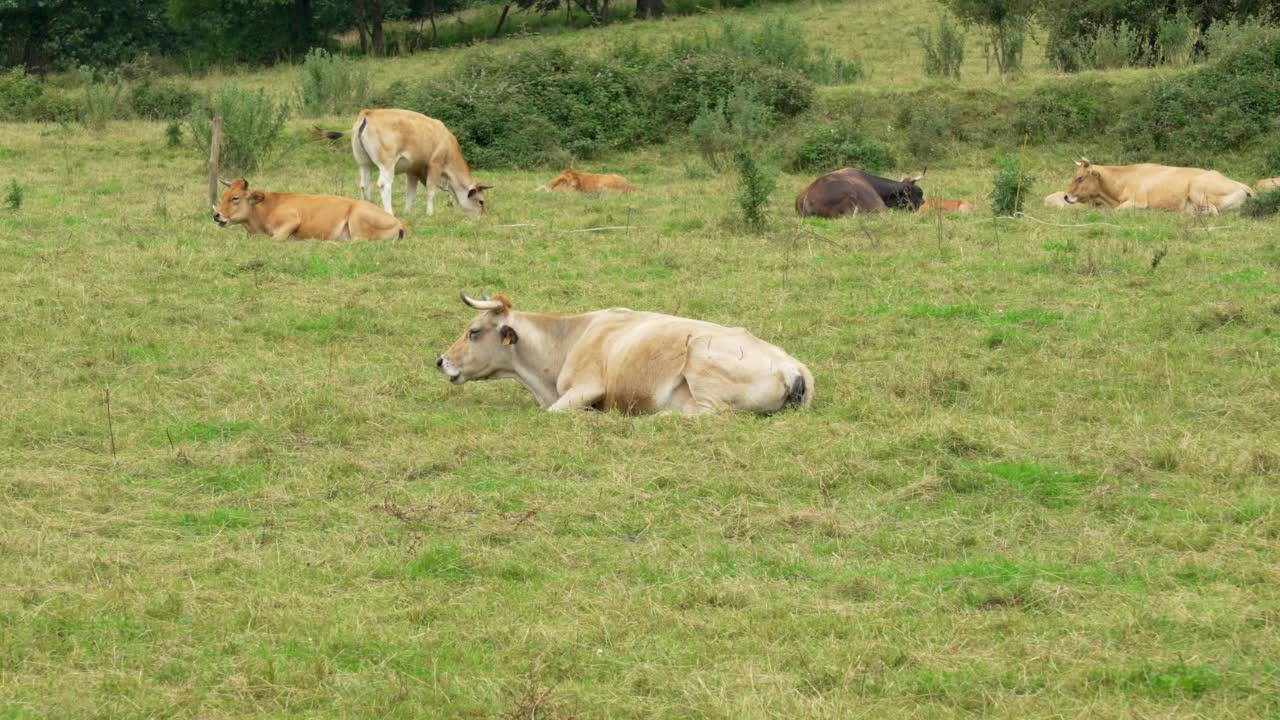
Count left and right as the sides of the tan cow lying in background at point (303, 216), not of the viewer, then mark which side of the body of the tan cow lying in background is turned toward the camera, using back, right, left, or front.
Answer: left

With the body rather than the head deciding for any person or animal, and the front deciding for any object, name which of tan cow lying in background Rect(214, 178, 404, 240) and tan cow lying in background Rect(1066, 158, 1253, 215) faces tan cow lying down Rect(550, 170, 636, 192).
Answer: tan cow lying in background Rect(1066, 158, 1253, 215)

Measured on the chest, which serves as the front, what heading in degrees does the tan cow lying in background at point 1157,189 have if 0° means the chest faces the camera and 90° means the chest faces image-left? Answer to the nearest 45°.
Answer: approximately 90°

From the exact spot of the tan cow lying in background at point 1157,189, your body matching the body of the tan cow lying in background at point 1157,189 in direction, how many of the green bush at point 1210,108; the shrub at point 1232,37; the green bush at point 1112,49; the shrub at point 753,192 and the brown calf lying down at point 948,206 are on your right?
3

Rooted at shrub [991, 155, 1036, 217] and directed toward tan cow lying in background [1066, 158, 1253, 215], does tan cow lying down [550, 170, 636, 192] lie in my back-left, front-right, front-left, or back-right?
back-left

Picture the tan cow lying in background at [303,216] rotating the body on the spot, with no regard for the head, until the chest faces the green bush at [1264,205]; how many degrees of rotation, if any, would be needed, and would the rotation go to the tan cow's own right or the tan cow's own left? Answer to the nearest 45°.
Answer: approximately 180°

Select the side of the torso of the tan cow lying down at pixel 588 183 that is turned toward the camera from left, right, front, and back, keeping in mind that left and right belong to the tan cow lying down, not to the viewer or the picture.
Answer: left

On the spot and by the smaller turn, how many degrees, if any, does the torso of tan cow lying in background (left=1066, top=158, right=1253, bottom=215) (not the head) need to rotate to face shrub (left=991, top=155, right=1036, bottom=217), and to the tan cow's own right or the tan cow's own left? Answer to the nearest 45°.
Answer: approximately 45° to the tan cow's own left

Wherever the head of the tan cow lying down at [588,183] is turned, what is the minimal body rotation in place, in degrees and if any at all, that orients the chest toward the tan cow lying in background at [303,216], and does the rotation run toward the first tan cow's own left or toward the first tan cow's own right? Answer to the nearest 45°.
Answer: approximately 45° to the first tan cow's own left

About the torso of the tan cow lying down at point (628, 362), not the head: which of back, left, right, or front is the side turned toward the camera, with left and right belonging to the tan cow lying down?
left
